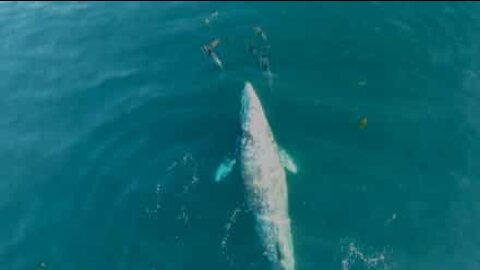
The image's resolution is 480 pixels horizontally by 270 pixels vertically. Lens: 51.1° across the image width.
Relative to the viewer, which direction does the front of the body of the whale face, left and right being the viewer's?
facing away from the viewer
